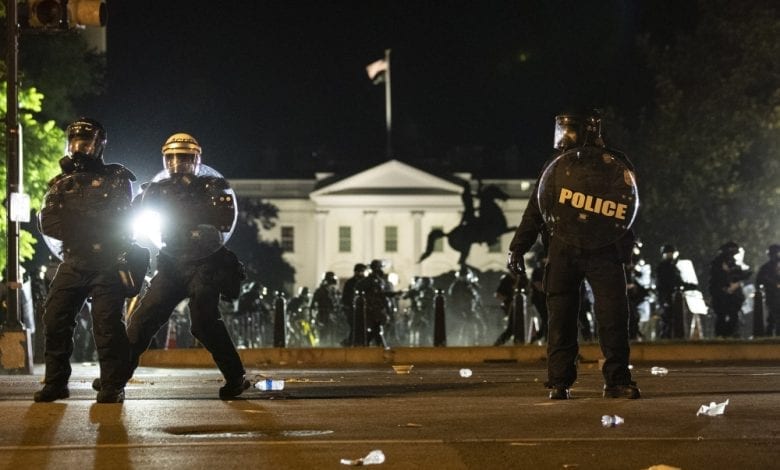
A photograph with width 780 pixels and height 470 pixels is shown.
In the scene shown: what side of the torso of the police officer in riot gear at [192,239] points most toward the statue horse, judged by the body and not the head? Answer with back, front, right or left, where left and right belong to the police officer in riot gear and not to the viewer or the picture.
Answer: back

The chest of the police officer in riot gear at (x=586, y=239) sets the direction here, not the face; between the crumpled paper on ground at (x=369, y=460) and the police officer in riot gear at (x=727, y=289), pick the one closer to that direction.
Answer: the crumpled paper on ground

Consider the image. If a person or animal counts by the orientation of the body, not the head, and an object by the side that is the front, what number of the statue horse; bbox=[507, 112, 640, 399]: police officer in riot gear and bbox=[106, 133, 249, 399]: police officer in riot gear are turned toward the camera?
2

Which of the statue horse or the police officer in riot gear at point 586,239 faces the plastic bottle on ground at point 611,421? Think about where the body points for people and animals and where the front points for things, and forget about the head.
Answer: the police officer in riot gear

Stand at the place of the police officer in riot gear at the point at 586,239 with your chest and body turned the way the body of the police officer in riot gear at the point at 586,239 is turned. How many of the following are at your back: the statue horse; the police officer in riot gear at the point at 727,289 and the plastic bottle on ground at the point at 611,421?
2

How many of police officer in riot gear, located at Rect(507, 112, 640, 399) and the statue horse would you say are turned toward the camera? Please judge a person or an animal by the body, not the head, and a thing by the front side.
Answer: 1

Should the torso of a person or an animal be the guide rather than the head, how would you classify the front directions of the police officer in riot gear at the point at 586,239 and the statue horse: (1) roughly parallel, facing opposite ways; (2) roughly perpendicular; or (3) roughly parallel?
roughly perpendicular

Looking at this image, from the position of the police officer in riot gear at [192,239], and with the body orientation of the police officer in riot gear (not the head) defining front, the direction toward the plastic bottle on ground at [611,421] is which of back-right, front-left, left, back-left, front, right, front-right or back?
front-left

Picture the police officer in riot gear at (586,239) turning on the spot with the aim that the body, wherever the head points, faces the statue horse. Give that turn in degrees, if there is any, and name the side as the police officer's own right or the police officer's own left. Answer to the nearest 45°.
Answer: approximately 180°
